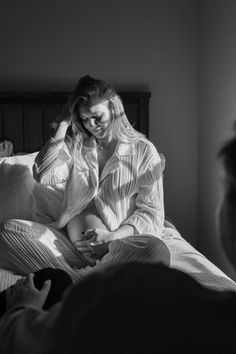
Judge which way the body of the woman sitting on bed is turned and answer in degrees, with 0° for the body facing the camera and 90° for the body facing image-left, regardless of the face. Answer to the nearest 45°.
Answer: approximately 45°
